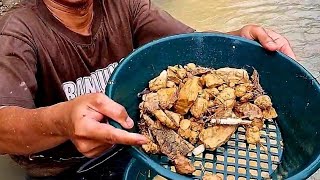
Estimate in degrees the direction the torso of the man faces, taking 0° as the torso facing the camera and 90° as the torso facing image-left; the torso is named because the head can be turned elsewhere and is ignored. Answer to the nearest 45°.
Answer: approximately 315°
